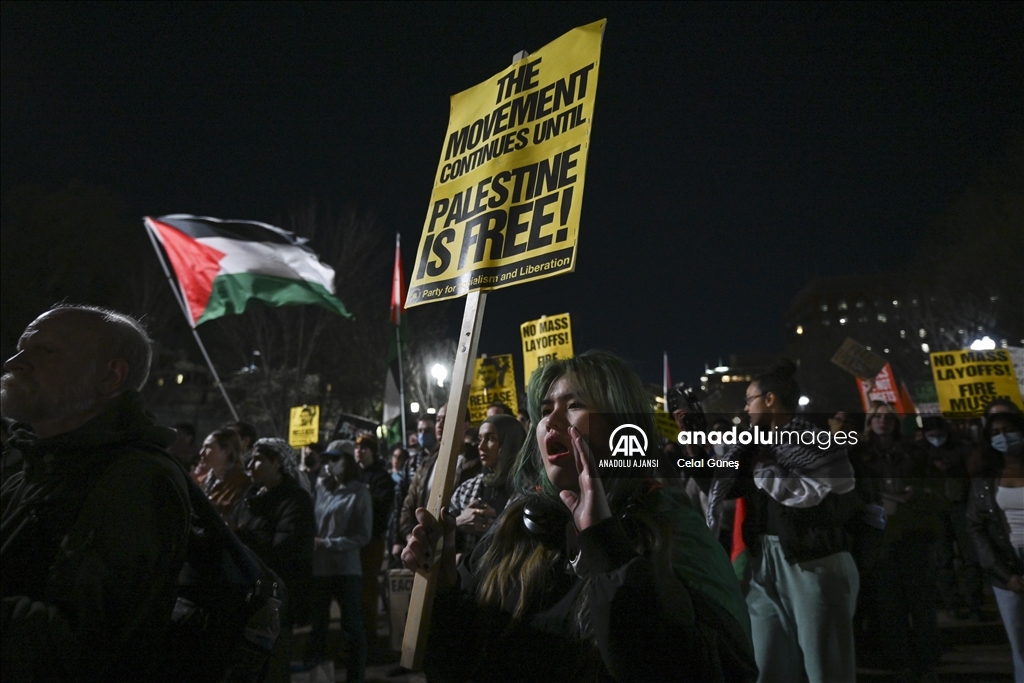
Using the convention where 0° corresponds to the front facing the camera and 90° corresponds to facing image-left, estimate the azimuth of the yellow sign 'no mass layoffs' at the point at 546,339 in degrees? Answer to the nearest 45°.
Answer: approximately 0°

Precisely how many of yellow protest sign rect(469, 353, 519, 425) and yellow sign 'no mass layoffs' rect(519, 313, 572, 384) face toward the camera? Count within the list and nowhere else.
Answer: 2

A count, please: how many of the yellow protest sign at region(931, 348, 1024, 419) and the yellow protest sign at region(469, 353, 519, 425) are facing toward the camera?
2

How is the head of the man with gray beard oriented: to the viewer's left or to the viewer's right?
to the viewer's left

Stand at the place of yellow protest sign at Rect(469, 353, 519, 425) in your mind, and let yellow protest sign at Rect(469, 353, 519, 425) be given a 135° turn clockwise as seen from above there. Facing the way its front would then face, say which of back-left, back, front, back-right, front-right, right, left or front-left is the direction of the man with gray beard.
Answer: back-left

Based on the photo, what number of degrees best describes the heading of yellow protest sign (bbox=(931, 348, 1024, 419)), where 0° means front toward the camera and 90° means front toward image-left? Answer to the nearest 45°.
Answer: approximately 0°

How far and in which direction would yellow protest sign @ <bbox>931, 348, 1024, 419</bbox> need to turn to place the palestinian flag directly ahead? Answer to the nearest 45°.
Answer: approximately 45° to its right

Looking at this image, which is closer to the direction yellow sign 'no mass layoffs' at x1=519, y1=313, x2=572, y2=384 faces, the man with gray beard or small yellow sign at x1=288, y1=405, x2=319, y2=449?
the man with gray beard
